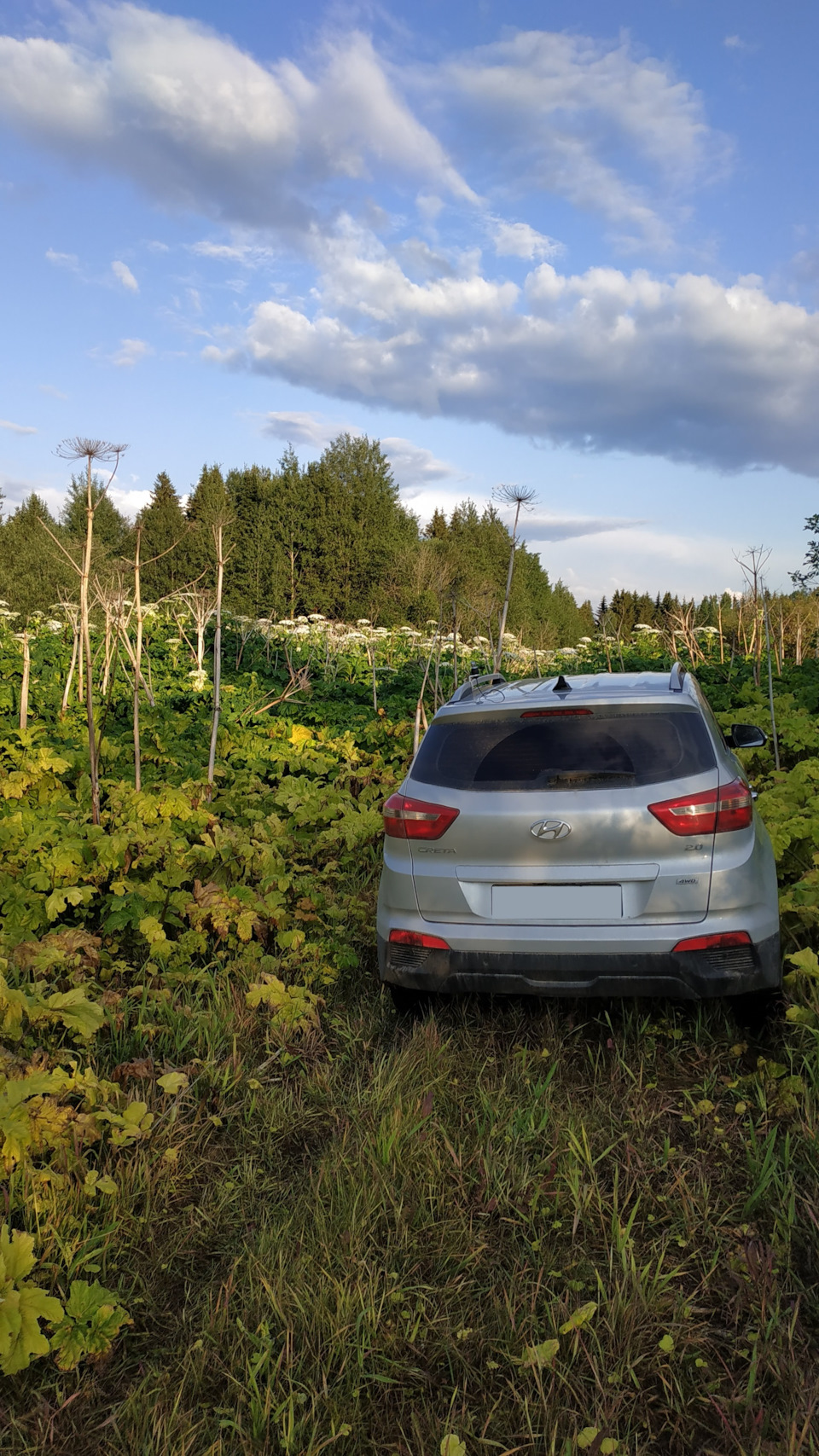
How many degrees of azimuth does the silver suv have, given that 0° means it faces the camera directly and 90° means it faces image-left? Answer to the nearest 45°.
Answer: approximately 180°

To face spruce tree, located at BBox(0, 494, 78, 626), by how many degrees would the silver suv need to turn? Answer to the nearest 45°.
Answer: approximately 45° to its left

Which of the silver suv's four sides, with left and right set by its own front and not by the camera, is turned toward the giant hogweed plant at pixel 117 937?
left

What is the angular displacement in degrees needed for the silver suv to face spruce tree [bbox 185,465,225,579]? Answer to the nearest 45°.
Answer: approximately 45° to its left

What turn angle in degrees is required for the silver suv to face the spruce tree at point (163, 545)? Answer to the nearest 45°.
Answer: approximately 45° to its left

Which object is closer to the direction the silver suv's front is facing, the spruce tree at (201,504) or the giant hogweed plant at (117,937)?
the spruce tree
